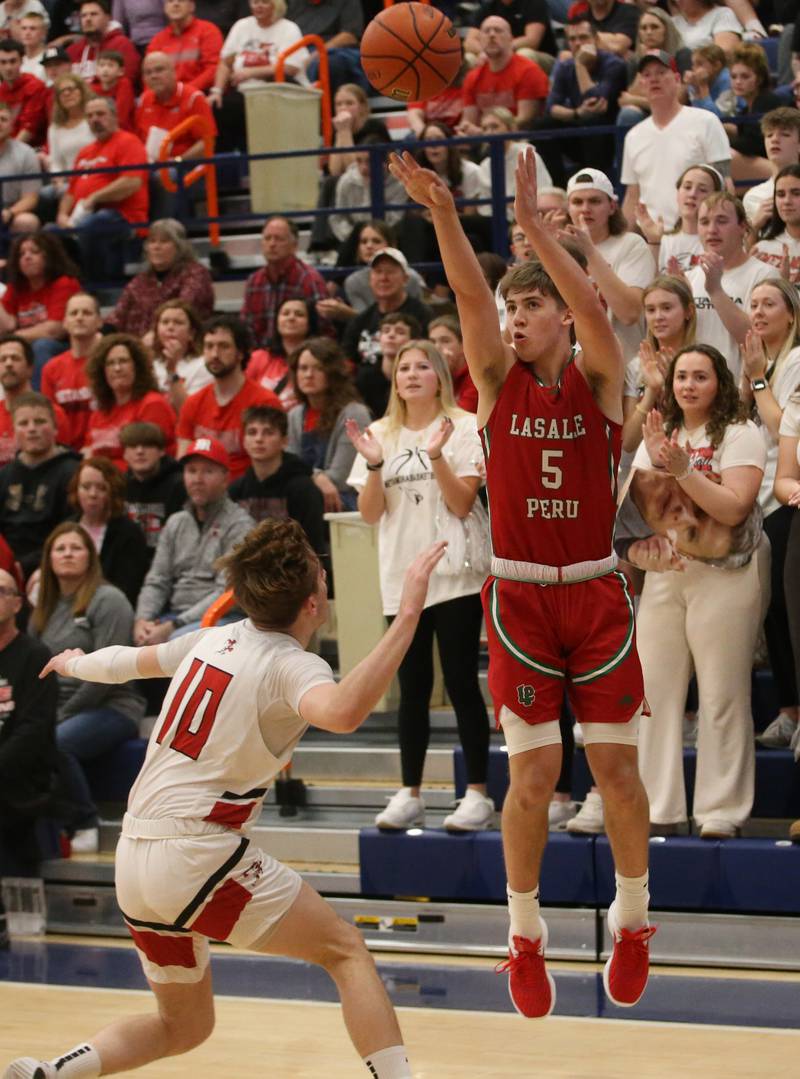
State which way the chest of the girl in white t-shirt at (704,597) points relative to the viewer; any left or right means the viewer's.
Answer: facing the viewer and to the left of the viewer

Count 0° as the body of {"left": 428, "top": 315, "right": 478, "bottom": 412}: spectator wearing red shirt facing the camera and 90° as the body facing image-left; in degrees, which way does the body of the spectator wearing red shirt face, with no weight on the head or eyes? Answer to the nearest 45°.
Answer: approximately 45°

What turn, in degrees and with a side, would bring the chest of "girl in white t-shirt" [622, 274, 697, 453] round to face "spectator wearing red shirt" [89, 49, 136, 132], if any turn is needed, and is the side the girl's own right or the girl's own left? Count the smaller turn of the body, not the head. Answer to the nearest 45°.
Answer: approximately 90° to the girl's own right

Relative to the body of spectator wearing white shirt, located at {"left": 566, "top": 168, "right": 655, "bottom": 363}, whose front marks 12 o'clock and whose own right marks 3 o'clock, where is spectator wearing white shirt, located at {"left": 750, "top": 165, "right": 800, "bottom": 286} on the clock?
spectator wearing white shirt, located at {"left": 750, "top": 165, "right": 800, "bottom": 286} is roughly at 7 o'clock from spectator wearing white shirt, located at {"left": 566, "top": 168, "right": 655, "bottom": 363}.

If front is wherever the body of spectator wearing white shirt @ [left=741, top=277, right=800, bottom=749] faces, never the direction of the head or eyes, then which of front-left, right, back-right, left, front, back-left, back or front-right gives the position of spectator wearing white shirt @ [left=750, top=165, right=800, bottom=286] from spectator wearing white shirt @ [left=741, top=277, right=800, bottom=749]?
back-right

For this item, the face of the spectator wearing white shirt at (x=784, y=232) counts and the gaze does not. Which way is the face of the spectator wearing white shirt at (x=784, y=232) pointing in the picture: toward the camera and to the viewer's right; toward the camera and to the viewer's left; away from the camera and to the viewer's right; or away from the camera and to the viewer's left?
toward the camera and to the viewer's left

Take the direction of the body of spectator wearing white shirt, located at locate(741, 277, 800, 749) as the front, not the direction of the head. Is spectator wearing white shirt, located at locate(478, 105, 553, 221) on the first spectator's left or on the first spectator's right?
on the first spectator's right

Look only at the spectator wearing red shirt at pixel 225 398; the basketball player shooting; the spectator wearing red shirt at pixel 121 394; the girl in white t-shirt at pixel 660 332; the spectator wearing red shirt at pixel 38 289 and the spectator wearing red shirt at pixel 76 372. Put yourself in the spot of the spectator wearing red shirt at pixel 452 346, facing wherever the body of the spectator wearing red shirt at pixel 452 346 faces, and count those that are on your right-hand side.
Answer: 4

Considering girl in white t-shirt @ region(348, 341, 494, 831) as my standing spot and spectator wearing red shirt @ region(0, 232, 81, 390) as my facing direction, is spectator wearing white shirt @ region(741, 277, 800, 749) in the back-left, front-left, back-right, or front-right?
back-right

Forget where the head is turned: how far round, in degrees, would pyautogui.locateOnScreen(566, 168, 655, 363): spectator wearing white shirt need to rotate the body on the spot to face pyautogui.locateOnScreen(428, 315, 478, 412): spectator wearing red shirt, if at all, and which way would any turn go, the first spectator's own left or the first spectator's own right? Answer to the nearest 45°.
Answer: approximately 90° to the first spectator's own right

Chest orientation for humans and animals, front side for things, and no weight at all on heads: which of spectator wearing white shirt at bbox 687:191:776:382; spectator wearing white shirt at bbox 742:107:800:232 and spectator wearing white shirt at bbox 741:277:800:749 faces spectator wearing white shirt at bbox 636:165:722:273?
spectator wearing white shirt at bbox 742:107:800:232

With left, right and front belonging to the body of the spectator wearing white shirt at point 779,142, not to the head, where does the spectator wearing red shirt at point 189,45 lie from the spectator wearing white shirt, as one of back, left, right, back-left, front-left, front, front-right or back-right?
right

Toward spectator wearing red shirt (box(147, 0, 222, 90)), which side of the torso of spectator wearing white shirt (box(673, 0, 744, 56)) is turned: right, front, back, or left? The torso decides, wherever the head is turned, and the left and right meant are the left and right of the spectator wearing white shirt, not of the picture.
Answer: right

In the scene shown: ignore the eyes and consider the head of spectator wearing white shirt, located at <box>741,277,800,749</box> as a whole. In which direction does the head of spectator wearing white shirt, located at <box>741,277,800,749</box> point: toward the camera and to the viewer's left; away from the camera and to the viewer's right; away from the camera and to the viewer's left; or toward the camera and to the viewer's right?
toward the camera and to the viewer's left

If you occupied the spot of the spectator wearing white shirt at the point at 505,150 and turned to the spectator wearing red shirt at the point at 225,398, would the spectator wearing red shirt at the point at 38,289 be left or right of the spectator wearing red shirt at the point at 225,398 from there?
right

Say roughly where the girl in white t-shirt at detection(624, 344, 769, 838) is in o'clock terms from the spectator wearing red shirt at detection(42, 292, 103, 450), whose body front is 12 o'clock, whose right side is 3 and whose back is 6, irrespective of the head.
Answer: The girl in white t-shirt is roughly at 11 o'clock from the spectator wearing red shirt.
